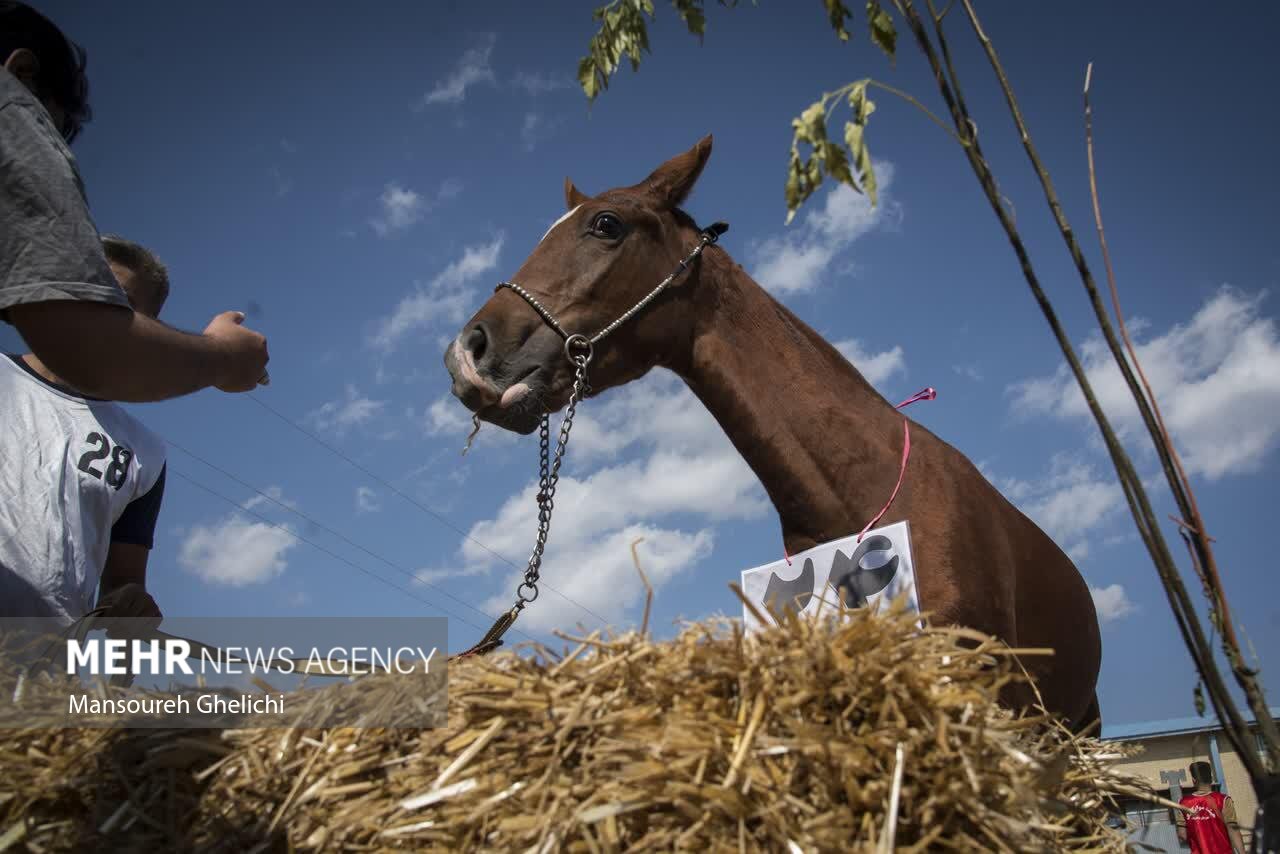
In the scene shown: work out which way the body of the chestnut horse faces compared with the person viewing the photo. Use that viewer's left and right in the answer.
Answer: facing the viewer and to the left of the viewer
